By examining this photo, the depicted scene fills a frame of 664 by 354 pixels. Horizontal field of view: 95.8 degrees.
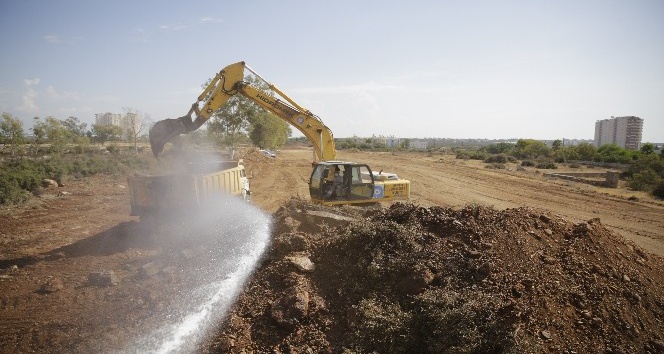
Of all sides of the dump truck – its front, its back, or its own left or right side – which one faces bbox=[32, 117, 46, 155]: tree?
left

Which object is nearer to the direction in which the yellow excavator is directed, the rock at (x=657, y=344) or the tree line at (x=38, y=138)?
the tree line

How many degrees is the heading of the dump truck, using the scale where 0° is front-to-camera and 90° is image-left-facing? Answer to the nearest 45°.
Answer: approximately 225°

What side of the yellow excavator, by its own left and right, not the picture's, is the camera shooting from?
left

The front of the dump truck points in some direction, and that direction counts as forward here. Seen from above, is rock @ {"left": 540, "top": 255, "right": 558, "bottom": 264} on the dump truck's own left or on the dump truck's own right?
on the dump truck's own right

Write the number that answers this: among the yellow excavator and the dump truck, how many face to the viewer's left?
1

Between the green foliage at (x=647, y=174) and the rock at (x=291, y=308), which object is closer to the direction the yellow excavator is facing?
the rock

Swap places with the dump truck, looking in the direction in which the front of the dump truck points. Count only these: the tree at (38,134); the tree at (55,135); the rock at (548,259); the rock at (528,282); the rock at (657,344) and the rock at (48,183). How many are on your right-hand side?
3

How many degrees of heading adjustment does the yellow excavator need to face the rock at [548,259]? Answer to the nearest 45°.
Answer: approximately 135° to its left

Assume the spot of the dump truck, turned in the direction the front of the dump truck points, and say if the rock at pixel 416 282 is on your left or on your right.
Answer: on your right

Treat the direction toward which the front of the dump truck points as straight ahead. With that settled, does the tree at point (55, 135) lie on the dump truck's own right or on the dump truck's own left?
on the dump truck's own left

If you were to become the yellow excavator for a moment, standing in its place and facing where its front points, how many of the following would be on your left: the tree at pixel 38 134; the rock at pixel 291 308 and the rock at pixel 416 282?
2

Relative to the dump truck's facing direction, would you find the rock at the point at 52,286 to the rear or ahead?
to the rear

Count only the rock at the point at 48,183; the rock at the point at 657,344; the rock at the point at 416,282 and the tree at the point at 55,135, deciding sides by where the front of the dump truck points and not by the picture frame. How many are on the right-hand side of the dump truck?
2

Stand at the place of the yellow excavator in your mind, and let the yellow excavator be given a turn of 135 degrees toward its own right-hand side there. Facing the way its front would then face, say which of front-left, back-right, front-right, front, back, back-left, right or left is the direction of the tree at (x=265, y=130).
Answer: front-left
